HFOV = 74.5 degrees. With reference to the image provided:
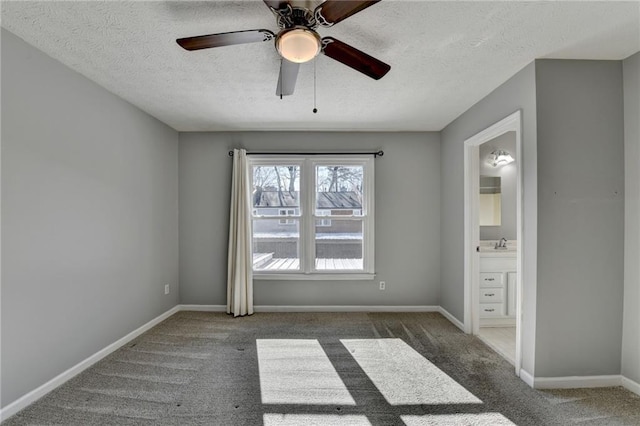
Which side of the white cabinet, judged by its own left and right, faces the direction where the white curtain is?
right

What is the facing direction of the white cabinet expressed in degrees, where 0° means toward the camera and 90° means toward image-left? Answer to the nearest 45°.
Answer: approximately 0°

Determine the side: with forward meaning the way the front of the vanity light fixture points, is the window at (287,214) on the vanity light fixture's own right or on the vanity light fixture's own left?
on the vanity light fixture's own right

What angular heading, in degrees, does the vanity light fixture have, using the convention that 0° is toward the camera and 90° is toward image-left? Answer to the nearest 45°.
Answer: approximately 315°
